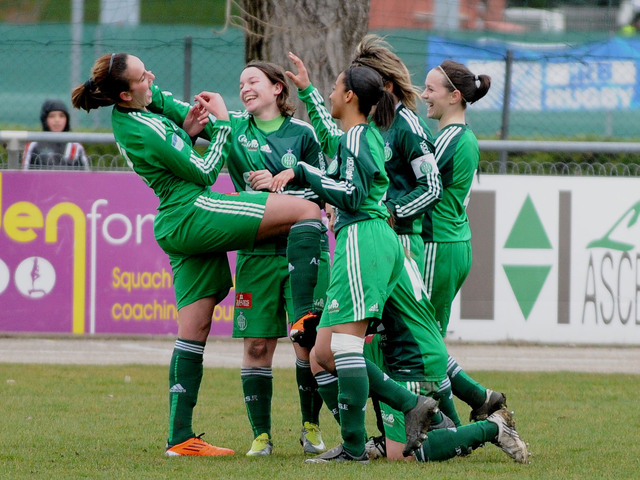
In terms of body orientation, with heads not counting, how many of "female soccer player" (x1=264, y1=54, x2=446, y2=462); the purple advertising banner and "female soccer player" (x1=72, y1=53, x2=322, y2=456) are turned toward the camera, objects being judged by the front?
1

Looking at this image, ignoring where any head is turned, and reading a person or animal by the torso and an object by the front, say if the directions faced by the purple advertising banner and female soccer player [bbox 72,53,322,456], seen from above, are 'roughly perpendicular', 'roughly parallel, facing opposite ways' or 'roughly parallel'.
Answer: roughly perpendicular

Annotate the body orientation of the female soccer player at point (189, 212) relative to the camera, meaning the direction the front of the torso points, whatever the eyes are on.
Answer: to the viewer's right

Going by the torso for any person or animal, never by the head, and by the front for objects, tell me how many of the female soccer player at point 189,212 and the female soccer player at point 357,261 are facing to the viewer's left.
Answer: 1

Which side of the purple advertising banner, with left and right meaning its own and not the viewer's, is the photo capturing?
front

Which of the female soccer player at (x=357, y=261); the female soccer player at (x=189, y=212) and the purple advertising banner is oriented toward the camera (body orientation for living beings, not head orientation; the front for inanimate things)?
the purple advertising banner

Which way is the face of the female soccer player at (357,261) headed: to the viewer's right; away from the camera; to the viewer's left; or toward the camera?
to the viewer's left

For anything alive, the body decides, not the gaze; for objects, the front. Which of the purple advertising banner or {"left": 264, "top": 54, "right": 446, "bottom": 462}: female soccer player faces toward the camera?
the purple advertising banner

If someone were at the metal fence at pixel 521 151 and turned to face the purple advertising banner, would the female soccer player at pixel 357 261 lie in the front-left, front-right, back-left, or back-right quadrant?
front-left

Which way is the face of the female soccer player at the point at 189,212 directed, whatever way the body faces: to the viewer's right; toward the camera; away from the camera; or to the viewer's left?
to the viewer's right

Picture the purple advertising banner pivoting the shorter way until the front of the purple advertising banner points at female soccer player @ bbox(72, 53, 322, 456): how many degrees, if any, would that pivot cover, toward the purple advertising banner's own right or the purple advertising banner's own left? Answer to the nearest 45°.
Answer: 0° — it already faces them

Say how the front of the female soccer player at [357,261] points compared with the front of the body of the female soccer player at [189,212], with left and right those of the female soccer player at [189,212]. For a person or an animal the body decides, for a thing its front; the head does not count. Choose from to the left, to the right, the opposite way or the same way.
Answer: the opposite way

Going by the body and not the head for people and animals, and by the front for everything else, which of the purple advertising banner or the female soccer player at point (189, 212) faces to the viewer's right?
the female soccer player

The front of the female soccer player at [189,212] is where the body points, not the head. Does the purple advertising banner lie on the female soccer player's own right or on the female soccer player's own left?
on the female soccer player's own left

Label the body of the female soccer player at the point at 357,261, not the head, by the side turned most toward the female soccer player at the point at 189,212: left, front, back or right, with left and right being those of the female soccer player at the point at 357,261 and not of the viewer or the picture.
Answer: front

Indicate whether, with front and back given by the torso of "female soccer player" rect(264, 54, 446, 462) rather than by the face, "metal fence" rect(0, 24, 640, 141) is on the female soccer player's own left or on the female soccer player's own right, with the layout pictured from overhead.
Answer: on the female soccer player's own right

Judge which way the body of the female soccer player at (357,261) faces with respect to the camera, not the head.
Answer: to the viewer's left
